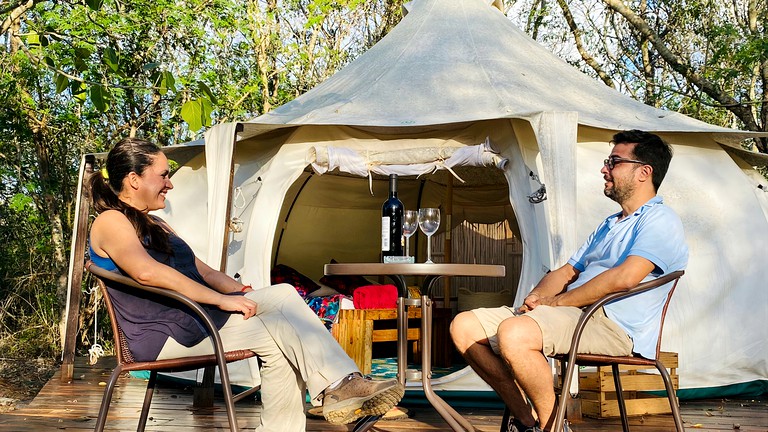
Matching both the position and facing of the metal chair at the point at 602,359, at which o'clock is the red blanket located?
The red blanket is roughly at 2 o'clock from the metal chair.

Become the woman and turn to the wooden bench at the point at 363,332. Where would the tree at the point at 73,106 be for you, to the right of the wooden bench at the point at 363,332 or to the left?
left

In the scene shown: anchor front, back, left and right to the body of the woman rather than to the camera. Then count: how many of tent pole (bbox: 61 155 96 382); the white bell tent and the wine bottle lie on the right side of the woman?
0

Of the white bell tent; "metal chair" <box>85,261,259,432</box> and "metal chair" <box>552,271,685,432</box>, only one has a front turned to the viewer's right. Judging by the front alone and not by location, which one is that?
"metal chair" <box>85,261,259,432</box>

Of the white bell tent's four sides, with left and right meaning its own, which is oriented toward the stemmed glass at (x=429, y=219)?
front

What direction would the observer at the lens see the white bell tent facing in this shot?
facing the viewer

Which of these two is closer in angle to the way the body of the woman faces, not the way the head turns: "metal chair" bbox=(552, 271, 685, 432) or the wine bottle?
the metal chair

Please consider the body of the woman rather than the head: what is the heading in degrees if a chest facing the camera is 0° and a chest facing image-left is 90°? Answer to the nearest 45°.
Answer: approximately 270°

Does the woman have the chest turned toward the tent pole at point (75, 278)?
no

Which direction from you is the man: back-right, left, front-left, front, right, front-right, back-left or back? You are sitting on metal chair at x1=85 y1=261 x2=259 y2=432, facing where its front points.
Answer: front

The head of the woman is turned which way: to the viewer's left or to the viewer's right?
to the viewer's right

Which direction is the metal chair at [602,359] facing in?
to the viewer's left

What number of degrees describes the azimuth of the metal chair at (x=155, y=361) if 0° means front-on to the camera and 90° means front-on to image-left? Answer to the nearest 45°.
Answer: approximately 270°
